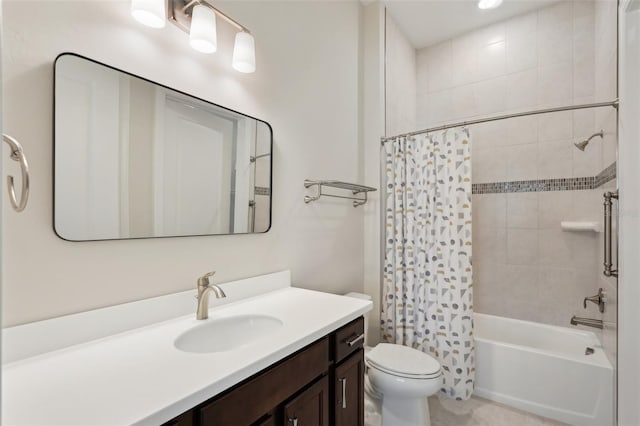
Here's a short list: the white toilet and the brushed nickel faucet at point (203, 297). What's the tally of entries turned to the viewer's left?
0

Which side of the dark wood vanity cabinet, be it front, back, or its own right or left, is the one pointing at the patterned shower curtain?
left

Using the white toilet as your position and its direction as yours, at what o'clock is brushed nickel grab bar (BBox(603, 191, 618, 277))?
The brushed nickel grab bar is roughly at 10 o'clock from the white toilet.

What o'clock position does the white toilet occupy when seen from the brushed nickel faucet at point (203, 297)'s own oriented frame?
The white toilet is roughly at 10 o'clock from the brushed nickel faucet.

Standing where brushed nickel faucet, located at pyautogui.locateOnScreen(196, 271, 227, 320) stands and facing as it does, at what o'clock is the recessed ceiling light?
The recessed ceiling light is roughly at 10 o'clock from the brushed nickel faucet.

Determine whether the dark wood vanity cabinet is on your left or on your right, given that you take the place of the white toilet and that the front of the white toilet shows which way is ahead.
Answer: on your right

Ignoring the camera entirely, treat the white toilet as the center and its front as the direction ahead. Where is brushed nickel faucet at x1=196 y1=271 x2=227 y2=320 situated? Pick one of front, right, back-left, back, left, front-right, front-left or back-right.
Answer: right
